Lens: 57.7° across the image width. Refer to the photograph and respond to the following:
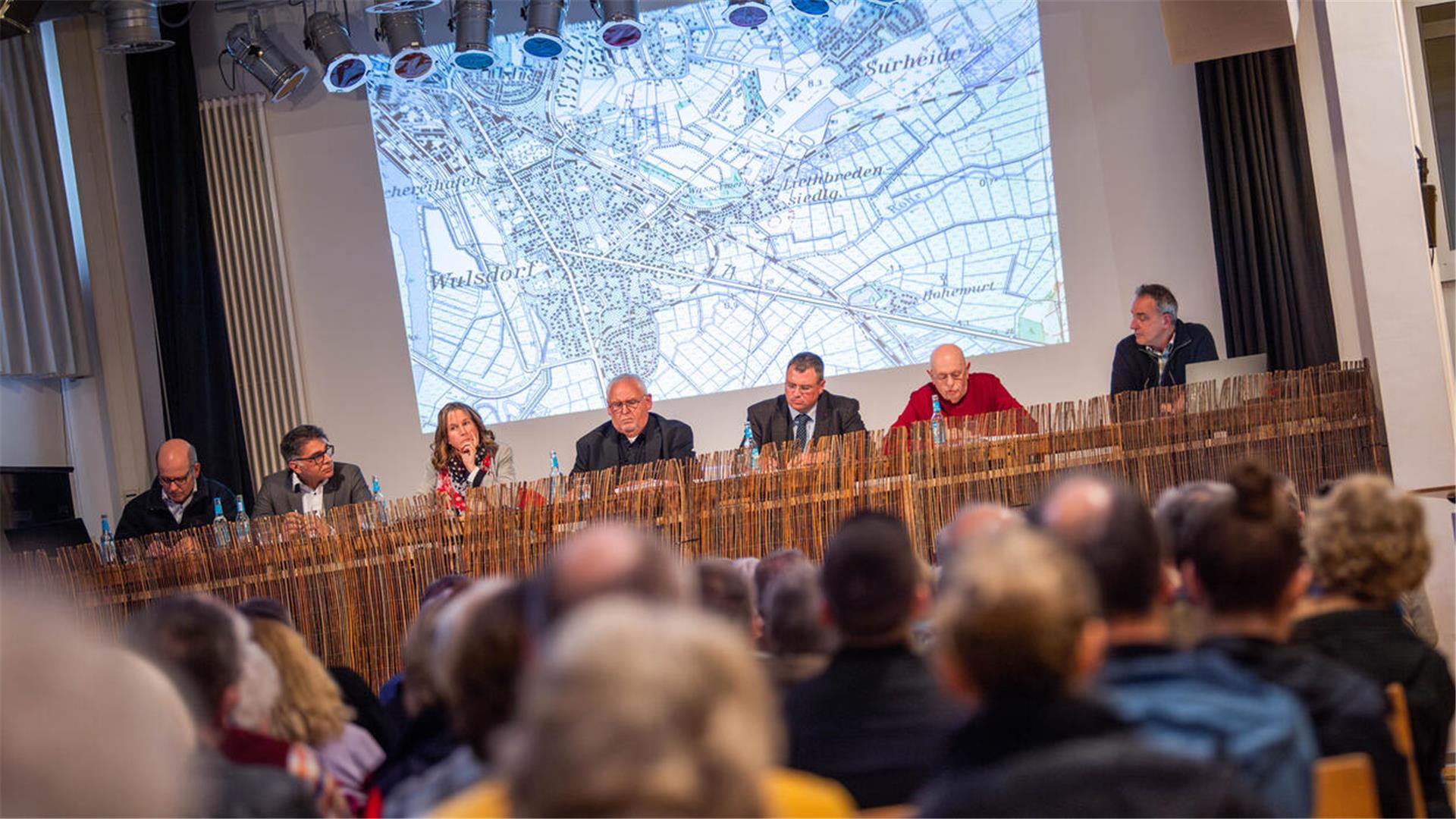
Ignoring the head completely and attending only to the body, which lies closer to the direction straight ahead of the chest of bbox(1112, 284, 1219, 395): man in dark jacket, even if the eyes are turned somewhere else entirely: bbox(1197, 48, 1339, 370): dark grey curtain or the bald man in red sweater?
the bald man in red sweater

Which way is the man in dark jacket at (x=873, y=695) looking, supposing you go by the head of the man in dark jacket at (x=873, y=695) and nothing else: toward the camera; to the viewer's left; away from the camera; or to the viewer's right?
away from the camera

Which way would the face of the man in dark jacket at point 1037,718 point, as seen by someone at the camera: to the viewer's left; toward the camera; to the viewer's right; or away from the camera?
away from the camera

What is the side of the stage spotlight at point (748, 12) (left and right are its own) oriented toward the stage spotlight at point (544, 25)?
right

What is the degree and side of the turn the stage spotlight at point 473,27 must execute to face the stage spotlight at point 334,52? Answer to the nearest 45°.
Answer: approximately 90° to its right

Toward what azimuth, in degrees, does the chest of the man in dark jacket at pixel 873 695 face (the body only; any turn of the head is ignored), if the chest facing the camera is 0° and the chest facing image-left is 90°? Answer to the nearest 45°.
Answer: approximately 180°

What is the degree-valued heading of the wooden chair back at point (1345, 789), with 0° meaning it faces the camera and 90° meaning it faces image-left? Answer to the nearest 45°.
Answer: approximately 180°

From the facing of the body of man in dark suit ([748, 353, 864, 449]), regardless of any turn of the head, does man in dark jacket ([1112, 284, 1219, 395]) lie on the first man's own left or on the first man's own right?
on the first man's own left
